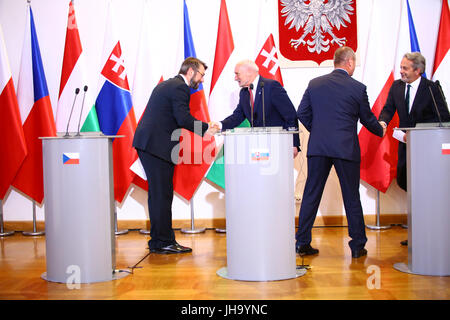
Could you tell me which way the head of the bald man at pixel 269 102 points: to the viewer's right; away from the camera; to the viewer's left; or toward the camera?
to the viewer's left

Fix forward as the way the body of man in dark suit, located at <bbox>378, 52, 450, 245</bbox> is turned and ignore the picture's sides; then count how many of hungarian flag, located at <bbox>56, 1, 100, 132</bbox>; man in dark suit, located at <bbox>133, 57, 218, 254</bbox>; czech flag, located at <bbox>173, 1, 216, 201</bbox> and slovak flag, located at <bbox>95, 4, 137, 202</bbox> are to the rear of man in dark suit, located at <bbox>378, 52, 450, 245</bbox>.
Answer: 0

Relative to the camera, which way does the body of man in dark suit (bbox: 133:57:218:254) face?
to the viewer's right

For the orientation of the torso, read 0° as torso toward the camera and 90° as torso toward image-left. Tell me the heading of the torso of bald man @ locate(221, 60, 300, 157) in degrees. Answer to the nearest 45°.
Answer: approximately 45°

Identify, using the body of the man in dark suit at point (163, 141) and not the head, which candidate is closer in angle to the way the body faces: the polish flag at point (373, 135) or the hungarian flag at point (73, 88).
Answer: the polish flag

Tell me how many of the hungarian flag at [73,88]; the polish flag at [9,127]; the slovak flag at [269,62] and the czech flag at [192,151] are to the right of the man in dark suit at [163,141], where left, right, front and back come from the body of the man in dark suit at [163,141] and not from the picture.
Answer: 0

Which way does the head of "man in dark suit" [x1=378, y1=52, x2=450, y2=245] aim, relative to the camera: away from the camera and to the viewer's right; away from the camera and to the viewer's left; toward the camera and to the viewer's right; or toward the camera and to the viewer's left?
toward the camera and to the viewer's left

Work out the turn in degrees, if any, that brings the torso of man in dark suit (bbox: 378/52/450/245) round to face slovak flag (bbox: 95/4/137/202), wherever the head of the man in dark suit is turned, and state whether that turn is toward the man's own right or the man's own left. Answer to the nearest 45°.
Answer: approximately 45° to the man's own right

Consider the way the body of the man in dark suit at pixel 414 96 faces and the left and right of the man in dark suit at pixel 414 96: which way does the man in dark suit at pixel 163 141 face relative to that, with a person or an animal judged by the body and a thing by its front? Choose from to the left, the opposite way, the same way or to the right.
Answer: the opposite way

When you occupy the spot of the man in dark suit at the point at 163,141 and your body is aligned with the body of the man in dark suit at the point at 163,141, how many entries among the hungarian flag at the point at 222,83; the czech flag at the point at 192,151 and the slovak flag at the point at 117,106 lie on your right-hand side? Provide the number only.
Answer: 0

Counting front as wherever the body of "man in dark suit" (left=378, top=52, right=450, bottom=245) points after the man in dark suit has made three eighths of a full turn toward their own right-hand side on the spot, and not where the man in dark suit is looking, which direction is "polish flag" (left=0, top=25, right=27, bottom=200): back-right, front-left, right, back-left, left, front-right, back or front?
left

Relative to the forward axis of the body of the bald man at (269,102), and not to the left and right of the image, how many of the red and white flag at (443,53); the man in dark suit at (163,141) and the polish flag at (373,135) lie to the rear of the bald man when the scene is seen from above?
2

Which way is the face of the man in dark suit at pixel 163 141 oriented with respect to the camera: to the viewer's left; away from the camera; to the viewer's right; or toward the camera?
to the viewer's right

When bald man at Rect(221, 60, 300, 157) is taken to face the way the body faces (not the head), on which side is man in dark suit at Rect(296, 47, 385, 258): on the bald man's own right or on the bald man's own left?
on the bald man's own left

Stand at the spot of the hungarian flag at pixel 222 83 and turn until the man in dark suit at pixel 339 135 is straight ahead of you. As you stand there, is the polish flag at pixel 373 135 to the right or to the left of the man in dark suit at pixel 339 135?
left

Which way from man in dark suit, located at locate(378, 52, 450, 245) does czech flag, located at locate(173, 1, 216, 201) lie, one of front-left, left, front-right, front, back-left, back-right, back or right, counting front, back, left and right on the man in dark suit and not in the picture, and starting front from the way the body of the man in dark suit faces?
front-right

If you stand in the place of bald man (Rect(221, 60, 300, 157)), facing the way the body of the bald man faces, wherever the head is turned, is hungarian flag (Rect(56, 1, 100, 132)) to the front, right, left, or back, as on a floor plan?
right

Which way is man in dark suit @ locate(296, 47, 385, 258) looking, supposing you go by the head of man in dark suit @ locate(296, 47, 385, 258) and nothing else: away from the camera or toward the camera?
away from the camera

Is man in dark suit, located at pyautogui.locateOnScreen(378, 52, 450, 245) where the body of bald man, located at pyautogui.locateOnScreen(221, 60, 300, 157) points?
no

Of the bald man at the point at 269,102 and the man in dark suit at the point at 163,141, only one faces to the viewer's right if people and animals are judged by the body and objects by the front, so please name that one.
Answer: the man in dark suit

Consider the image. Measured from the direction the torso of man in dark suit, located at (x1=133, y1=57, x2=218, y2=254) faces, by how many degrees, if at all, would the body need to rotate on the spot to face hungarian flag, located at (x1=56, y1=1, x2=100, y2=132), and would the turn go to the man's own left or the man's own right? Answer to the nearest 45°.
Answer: approximately 135° to the man's own left

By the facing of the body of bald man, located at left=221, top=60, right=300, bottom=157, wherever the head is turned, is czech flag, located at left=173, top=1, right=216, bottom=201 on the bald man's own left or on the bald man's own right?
on the bald man's own right

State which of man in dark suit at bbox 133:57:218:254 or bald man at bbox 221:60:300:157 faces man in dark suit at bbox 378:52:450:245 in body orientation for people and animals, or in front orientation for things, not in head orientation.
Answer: man in dark suit at bbox 133:57:218:254

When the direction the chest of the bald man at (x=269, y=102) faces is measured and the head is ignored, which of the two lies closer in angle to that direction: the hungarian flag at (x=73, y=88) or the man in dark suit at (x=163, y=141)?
the man in dark suit
